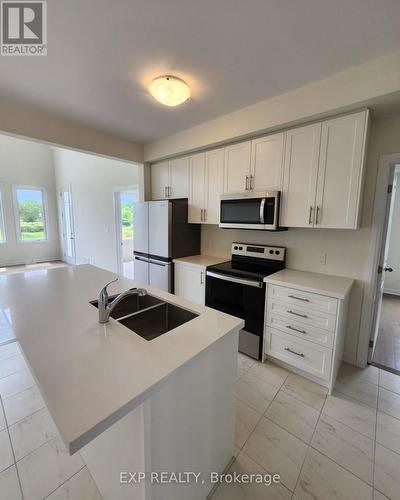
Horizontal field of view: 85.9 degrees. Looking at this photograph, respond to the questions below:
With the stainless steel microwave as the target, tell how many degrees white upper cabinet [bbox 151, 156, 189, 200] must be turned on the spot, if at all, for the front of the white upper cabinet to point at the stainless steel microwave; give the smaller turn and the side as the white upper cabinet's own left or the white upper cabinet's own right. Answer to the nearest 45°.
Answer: approximately 90° to the white upper cabinet's own left

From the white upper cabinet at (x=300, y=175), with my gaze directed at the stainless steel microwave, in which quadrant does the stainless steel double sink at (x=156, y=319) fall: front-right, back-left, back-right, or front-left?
front-left

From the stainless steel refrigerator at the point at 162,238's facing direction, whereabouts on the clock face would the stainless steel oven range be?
The stainless steel oven range is roughly at 9 o'clock from the stainless steel refrigerator.

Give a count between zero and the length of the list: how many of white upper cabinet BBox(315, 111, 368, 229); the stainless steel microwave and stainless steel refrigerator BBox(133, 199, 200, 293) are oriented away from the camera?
0

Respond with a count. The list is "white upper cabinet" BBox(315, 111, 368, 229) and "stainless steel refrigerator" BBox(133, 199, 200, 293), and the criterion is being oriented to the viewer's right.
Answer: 0

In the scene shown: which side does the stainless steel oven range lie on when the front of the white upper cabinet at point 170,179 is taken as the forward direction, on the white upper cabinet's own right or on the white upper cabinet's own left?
on the white upper cabinet's own left

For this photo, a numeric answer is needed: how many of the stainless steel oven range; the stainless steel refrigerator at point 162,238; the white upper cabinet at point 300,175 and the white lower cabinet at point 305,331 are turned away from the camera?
0

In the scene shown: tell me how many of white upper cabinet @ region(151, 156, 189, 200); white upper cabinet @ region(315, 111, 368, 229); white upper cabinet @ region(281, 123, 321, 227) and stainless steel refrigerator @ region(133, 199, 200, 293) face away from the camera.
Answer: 0

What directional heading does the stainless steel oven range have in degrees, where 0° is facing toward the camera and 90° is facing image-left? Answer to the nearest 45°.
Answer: approximately 45°

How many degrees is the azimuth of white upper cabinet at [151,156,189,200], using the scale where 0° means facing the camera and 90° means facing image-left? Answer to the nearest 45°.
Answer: approximately 45°

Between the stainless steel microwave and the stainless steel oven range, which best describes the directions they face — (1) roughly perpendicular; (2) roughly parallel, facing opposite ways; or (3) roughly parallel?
roughly parallel

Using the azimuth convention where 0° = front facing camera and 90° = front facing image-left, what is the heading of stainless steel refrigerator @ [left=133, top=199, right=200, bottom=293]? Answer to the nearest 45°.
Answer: approximately 45°
